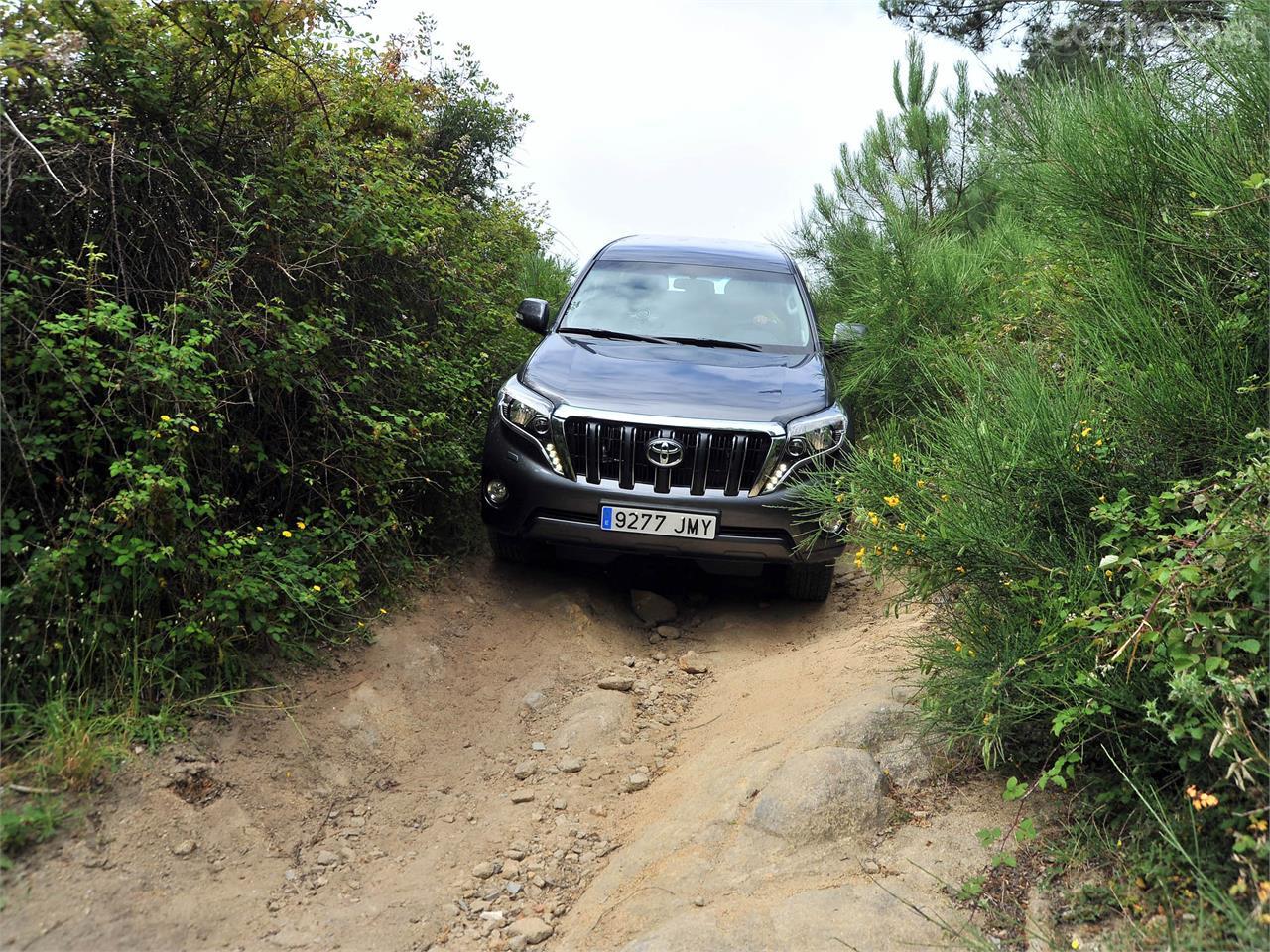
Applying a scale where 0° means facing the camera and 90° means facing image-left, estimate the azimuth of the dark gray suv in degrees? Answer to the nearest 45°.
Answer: approximately 0°

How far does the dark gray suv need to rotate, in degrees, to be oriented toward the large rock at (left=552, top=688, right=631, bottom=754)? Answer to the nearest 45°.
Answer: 0° — it already faces it

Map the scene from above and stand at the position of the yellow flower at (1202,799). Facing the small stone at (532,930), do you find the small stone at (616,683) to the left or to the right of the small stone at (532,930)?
right

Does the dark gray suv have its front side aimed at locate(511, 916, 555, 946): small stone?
yes

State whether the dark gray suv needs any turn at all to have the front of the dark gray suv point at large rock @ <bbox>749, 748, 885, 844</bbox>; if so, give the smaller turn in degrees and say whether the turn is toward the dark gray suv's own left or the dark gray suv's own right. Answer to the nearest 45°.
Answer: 0° — it already faces it
